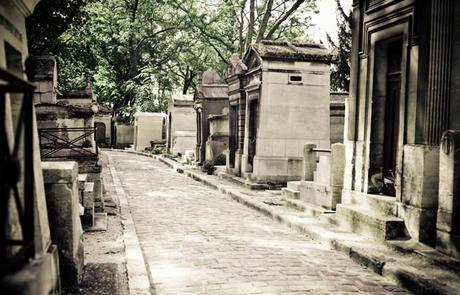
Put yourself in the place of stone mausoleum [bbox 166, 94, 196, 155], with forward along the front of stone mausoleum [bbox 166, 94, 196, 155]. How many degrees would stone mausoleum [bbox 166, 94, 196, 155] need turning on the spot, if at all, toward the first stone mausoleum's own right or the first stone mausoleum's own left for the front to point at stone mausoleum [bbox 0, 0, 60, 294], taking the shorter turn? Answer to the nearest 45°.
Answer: approximately 90° to the first stone mausoleum's own left

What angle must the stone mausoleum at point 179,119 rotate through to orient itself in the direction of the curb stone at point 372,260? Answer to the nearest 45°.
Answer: approximately 90° to its left

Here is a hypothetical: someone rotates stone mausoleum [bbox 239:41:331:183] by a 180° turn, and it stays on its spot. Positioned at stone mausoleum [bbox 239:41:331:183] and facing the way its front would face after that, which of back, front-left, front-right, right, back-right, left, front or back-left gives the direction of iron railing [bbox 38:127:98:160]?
back-right

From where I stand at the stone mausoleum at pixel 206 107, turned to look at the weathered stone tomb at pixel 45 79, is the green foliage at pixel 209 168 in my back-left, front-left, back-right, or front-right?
front-left

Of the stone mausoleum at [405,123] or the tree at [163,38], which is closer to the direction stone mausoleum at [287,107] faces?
the tree

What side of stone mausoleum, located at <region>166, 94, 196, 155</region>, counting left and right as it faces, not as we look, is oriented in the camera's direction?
left

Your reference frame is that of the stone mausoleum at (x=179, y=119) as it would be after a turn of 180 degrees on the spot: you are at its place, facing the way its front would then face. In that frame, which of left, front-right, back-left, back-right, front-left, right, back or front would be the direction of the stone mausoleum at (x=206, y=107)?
right

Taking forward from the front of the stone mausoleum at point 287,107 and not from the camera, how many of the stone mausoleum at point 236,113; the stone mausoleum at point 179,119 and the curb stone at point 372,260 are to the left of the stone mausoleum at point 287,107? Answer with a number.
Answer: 1

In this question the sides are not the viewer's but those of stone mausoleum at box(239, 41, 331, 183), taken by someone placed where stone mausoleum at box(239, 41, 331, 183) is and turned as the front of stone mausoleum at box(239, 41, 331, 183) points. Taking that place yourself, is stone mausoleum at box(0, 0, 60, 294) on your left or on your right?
on your left

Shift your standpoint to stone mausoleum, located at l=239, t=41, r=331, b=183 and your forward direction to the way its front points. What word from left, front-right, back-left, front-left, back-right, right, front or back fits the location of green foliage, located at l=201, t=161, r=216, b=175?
front-right

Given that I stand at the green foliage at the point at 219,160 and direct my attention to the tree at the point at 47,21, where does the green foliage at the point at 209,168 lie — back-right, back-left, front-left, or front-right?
front-left

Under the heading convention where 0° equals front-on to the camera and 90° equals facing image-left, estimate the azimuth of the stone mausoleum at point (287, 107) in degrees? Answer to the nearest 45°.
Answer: approximately 90°

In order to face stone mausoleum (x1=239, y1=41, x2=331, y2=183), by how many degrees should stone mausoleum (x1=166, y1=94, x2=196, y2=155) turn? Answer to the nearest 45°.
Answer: approximately 90° to its left
